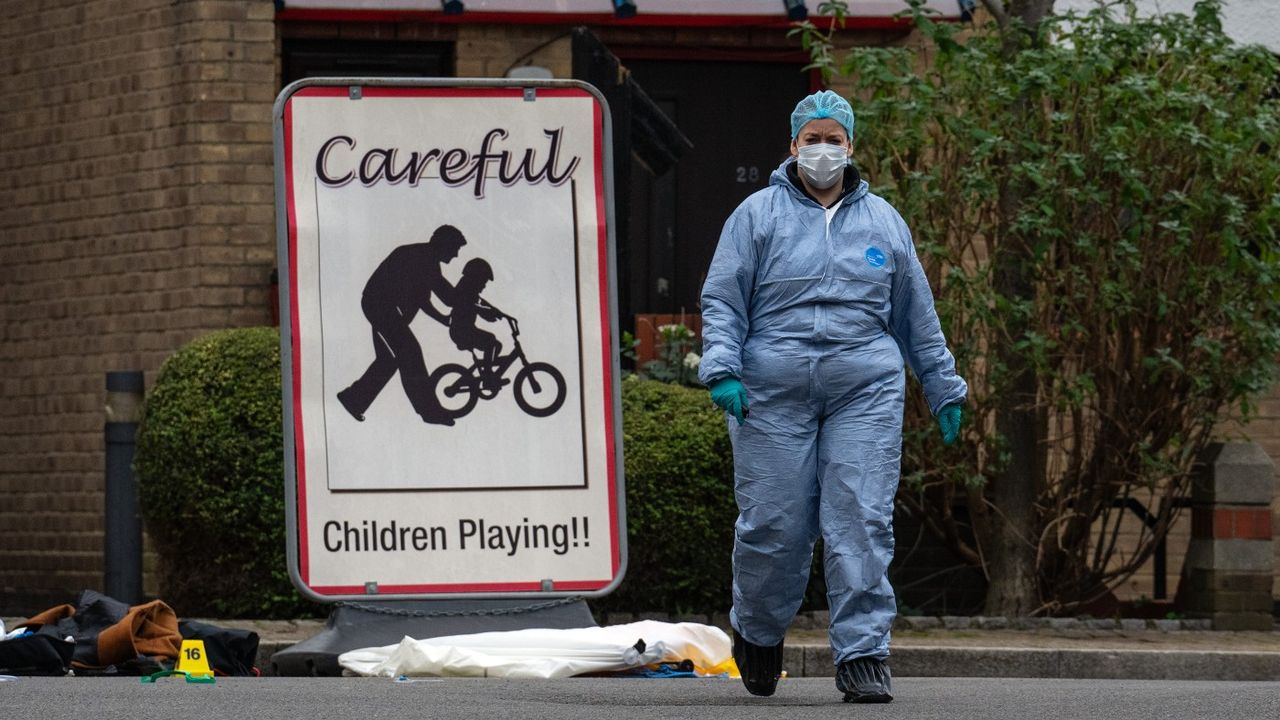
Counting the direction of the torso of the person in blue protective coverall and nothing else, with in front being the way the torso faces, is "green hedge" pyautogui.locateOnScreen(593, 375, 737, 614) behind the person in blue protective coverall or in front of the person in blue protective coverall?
behind

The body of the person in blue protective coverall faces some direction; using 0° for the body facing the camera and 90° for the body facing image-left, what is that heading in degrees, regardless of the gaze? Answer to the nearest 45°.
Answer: approximately 0°

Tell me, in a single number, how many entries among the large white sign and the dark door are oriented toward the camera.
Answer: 2

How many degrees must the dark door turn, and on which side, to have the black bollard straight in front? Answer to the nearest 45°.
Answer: approximately 45° to its right

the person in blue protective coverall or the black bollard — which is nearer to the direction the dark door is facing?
the person in blue protective coverall

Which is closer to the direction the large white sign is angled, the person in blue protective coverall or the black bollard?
the person in blue protective coverall

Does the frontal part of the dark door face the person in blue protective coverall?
yes
